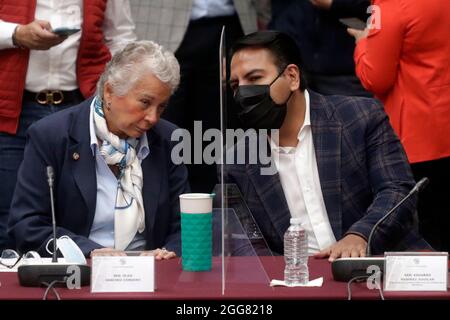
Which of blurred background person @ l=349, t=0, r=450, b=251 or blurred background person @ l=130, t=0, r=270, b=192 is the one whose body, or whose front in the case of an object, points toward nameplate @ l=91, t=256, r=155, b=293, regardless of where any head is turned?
blurred background person @ l=130, t=0, r=270, b=192

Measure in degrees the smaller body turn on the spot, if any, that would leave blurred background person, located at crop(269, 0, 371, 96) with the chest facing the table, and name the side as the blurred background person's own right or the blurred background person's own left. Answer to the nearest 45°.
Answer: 0° — they already face it

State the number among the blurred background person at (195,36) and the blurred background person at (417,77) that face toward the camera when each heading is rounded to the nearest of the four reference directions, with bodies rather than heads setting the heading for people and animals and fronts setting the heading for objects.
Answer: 1

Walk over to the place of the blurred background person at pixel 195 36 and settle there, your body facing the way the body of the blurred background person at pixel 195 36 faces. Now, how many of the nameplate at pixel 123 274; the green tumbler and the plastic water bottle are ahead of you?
3

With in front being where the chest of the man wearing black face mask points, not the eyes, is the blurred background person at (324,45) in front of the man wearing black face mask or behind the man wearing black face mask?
behind

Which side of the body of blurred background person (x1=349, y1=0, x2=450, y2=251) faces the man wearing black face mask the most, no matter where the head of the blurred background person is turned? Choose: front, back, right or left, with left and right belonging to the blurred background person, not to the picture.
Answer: left

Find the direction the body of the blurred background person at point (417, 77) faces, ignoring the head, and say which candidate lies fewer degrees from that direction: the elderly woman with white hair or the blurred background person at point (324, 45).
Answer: the blurred background person

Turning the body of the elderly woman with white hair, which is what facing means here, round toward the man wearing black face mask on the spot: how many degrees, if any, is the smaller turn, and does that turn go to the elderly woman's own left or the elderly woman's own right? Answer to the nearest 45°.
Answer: approximately 45° to the elderly woman's own left

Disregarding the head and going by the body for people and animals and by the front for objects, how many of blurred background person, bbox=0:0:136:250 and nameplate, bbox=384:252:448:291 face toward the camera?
2

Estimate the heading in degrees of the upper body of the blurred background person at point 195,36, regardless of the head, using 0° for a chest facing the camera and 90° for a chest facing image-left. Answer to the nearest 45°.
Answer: approximately 0°

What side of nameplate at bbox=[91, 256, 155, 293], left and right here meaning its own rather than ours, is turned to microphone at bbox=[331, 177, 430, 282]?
left

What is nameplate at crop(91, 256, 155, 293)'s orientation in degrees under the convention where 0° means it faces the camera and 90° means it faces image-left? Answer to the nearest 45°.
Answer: approximately 0°

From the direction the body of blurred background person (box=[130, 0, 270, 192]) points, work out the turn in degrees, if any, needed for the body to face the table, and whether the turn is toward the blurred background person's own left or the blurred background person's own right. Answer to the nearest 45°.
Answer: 0° — they already face it

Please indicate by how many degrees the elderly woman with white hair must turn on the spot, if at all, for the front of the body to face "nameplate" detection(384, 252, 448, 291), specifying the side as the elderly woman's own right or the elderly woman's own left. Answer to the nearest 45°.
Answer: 0° — they already face it
